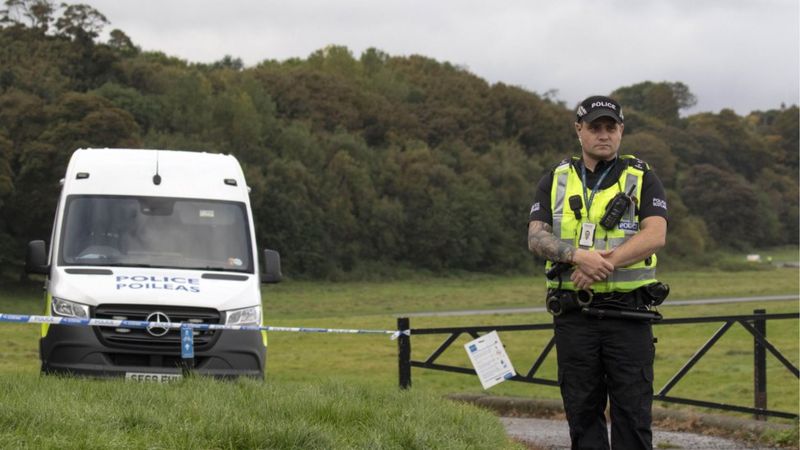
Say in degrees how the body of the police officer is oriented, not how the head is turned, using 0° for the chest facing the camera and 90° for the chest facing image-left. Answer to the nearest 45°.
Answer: approximately 0°

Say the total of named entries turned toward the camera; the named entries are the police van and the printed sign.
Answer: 2

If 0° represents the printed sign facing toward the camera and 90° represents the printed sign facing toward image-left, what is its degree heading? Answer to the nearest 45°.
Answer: approximately 0°

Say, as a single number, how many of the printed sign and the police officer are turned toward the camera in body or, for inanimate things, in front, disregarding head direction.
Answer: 2

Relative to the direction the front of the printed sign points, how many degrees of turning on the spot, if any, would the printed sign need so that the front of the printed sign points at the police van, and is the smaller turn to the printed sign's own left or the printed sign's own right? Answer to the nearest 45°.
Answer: approximately 90° to the printed sign's own right

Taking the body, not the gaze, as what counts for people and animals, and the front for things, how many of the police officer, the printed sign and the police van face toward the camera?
3

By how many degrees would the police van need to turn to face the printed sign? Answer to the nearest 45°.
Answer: approximately 90° to its left
